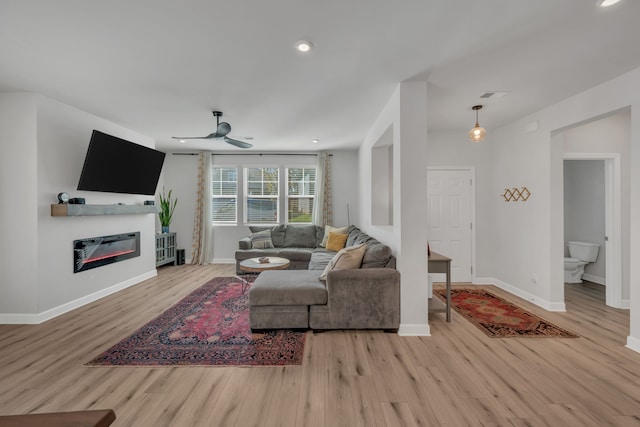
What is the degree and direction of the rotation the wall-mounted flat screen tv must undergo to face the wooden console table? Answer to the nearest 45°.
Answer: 0° — it already faces it

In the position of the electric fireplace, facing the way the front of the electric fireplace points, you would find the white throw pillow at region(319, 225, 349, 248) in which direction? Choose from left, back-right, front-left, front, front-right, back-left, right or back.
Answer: front-left

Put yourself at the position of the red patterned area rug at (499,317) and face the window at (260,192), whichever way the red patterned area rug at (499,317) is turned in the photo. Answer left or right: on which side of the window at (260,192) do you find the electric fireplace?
left

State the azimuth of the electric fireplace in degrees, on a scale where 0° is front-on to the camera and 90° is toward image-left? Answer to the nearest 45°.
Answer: approximately 315°

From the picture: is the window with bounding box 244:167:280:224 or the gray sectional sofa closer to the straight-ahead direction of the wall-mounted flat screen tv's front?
the gray sectional sofa

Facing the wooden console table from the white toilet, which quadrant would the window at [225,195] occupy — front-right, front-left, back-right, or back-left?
front-right

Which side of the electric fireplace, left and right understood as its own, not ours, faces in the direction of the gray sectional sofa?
front

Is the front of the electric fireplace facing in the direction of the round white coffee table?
yes

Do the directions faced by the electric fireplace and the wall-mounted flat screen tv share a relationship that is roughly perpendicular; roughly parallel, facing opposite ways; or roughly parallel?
roughly parallel

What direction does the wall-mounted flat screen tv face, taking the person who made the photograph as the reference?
facing the viewer and to the right of the viewer

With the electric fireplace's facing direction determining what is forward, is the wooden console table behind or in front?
in front

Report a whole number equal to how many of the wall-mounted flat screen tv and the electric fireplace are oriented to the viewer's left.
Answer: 0
